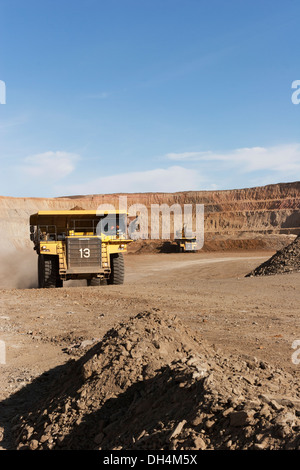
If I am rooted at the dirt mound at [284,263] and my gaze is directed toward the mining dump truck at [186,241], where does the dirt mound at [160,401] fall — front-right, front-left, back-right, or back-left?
back-left

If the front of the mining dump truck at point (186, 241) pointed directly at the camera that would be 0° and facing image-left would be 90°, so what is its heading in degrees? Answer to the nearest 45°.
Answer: approximately 315°

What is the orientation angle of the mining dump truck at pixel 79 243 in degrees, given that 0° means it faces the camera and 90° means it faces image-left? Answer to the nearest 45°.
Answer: approximately 0°
